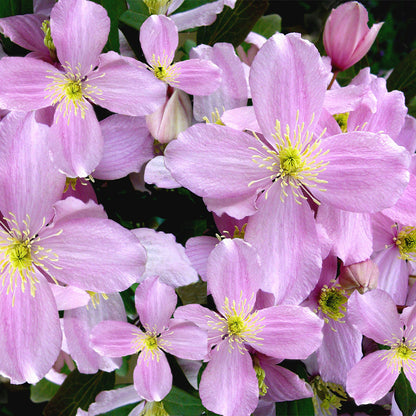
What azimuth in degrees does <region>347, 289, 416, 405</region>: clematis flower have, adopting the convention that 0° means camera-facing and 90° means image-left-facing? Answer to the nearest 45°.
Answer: approximately 0°

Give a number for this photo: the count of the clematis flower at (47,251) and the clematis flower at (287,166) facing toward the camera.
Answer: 2

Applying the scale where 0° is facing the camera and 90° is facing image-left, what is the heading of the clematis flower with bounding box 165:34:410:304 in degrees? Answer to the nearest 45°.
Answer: approximately 0°
